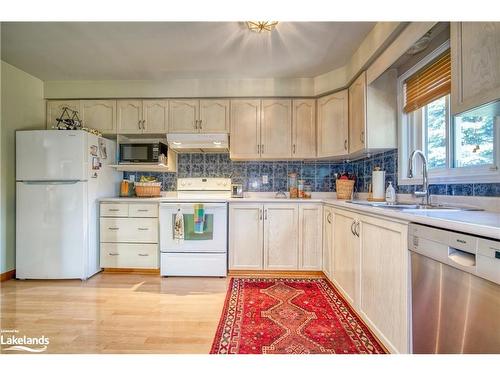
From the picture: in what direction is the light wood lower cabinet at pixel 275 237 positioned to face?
toward the camera

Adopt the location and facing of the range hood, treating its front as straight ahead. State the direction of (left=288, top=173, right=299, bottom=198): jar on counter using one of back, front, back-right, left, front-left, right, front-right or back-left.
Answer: left

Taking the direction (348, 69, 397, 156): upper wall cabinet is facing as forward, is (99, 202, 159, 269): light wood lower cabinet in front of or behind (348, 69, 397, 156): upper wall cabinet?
in front

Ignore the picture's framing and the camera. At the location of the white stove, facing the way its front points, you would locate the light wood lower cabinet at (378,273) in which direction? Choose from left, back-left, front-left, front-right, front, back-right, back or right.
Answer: front-left

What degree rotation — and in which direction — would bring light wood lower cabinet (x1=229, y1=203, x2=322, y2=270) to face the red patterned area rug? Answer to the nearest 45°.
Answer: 0° — it already faces it

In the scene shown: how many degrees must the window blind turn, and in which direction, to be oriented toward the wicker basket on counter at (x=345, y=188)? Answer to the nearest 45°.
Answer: approximately 90° to its right

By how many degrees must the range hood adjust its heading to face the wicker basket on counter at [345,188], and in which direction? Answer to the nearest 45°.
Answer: approximately 90° to its left

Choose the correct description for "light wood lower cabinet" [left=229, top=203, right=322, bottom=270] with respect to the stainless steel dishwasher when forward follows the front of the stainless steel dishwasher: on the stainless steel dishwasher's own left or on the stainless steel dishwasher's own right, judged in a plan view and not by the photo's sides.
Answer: on the stainless steel dishwasher's own right

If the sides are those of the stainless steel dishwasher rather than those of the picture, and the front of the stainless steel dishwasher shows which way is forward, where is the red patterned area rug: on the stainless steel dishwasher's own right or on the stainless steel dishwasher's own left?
on the stainless steel dishwasher's own right

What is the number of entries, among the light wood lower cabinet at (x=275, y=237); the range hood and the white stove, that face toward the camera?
3

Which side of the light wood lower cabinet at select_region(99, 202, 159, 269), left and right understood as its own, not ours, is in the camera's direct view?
front

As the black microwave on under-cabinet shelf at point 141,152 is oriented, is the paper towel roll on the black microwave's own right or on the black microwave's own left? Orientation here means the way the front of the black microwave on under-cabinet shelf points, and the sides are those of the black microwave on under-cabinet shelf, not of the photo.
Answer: on the black microwave's own left

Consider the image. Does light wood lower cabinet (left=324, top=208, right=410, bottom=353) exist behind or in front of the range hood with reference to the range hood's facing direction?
in front

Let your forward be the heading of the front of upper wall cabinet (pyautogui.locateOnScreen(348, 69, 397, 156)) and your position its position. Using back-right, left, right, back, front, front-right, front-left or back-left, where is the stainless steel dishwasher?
front-left

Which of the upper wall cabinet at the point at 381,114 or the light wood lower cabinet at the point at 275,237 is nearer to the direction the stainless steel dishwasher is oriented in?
the light wood lower cabinet

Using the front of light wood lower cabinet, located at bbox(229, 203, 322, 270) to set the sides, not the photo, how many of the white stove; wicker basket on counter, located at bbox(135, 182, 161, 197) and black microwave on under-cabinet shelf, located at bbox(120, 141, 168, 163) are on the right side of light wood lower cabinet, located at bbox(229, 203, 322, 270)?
3

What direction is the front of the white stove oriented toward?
toward the camera
